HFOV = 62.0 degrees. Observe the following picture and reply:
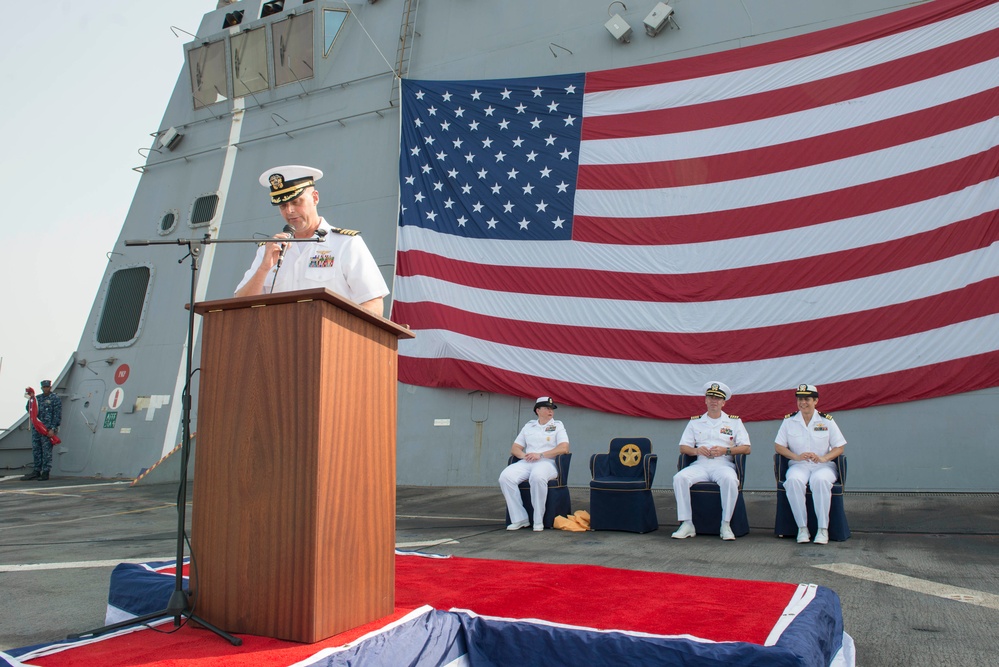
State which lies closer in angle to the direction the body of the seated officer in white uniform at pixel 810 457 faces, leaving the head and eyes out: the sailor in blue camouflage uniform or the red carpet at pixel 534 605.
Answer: the red carpet

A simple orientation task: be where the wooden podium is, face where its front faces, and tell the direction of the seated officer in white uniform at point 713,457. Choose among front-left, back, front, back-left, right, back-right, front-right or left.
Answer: back

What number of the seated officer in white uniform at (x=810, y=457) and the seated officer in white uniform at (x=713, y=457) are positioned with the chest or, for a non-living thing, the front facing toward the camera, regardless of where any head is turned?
2

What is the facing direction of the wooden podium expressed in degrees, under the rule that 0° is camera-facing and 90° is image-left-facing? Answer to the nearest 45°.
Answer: approximately 45°

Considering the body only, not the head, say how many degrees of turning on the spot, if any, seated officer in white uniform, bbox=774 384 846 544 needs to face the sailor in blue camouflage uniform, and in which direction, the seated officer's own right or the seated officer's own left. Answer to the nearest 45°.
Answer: approximately 90° to the seated officer's own right

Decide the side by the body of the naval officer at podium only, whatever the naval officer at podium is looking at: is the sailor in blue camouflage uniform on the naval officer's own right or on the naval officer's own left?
on the naval officer's own right

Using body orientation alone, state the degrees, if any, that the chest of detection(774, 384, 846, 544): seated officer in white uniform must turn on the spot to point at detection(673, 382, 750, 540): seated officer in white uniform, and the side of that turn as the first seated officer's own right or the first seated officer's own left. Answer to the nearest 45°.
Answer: approximately 90° to the first seated officer's own right

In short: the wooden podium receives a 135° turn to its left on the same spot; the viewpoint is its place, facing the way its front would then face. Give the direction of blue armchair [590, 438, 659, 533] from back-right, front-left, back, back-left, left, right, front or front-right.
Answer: front-left

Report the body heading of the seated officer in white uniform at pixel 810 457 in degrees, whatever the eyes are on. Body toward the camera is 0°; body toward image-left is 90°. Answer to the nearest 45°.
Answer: approximately 0°
